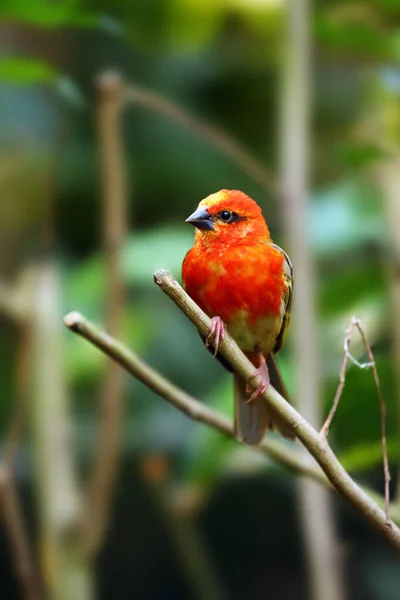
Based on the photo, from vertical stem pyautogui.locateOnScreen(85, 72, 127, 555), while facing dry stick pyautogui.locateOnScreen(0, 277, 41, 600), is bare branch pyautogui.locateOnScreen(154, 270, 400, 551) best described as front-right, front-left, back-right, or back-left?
back-left

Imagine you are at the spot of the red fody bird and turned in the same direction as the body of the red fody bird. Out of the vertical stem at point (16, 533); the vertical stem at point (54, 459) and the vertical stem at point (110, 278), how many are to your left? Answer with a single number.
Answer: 0

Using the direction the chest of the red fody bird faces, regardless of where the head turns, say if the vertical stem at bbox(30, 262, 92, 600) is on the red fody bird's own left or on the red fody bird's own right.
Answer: on the red fody bird's own right

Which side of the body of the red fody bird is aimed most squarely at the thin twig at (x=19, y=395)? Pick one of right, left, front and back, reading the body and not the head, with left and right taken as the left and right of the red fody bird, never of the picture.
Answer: right

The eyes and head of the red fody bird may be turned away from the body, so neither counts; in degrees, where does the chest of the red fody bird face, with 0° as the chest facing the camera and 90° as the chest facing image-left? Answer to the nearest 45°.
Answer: approximately 45°

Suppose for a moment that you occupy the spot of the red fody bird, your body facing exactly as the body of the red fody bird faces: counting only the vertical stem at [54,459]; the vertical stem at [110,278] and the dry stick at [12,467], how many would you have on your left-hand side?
0

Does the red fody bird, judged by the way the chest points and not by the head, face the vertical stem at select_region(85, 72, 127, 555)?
no

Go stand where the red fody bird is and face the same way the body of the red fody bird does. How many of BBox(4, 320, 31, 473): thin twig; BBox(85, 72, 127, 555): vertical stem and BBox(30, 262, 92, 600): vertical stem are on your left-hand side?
0

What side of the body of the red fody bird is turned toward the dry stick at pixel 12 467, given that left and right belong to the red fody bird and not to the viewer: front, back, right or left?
right
